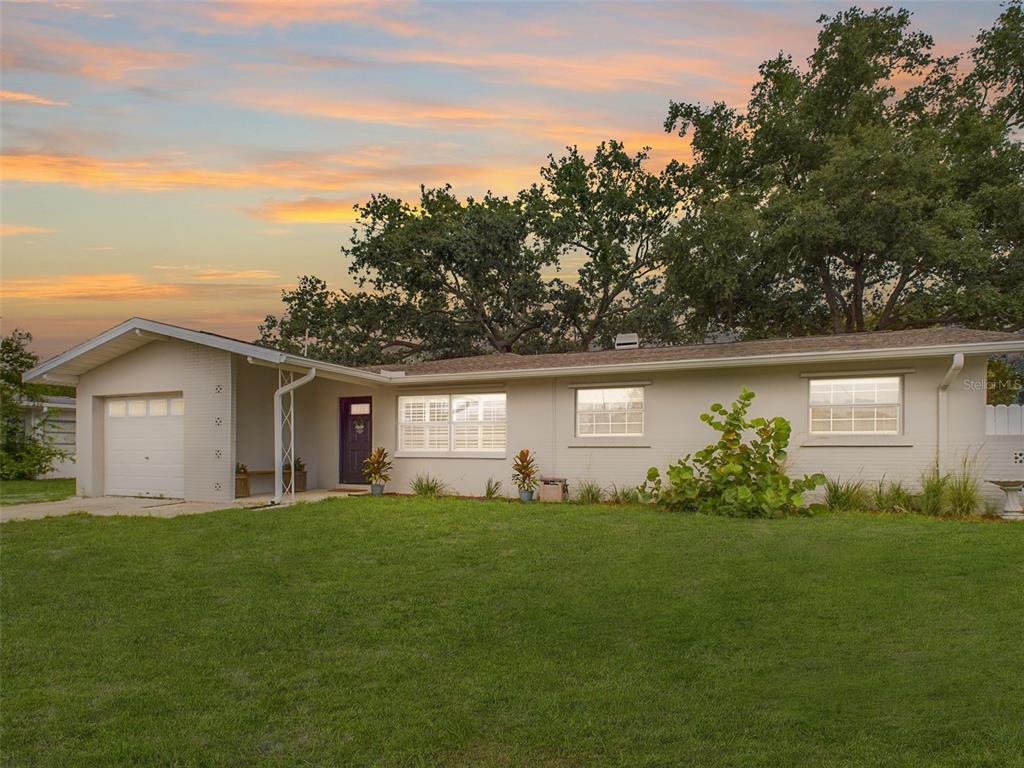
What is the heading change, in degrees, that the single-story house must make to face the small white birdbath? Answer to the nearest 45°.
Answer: approximately 45° to its left

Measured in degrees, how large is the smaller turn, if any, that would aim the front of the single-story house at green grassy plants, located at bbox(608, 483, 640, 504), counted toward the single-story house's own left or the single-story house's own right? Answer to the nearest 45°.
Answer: approximately 45° to the single-story house's own left

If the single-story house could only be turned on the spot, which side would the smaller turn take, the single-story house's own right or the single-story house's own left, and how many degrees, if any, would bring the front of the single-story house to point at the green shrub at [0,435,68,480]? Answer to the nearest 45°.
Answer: approximately 135° to the single-story house's own right

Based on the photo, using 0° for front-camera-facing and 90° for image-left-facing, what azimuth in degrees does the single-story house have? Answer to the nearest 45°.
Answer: approximately 0°

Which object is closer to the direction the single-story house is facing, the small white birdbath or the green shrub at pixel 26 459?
the small white birdbath

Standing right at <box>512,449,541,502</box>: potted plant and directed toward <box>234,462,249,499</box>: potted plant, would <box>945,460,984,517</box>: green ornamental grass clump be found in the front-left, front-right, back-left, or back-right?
back-left

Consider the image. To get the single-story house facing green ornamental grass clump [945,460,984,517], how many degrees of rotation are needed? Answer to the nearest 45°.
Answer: approximately 45° to its left

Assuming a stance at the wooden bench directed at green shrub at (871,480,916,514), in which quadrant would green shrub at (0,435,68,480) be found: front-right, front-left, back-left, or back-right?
back-left
